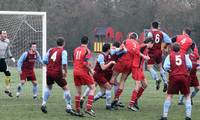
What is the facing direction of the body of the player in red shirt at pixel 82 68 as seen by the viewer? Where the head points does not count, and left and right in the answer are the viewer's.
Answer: facing away from the viewer and to the right of the viewer

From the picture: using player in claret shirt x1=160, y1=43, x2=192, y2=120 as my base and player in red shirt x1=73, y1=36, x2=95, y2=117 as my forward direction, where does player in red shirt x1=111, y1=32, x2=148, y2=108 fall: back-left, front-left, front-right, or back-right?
front-right

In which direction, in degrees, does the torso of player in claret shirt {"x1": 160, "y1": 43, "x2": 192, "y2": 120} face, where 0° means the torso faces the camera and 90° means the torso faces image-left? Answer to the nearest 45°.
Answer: approximately 180°

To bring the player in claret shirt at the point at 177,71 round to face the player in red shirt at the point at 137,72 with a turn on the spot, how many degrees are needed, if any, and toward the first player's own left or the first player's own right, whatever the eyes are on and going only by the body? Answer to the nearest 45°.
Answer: approximately 45° to the first player's own left
